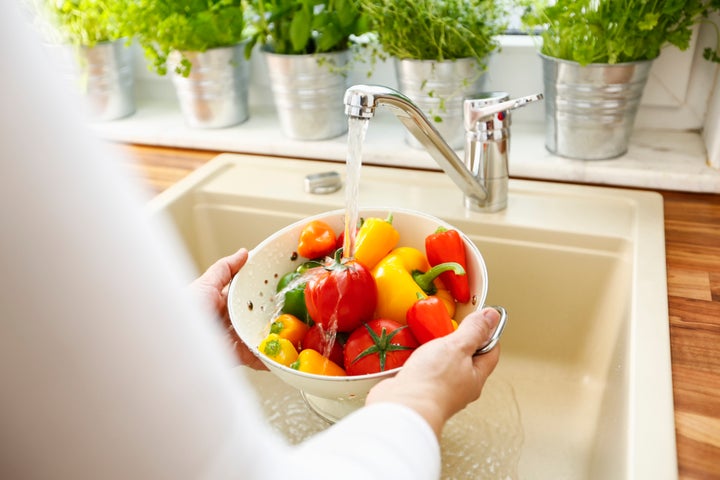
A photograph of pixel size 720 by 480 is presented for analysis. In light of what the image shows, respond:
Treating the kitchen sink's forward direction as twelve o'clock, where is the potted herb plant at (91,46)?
The potted herb plant is roughly at 4 o'clock from the kitchen sink.

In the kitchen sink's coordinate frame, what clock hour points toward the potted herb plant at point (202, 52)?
The potted herb plant is roughly at 4 o'clock from the kitchen sink.

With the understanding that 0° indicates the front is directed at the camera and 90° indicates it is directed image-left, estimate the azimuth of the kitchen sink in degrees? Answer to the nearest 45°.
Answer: approximately 0°
